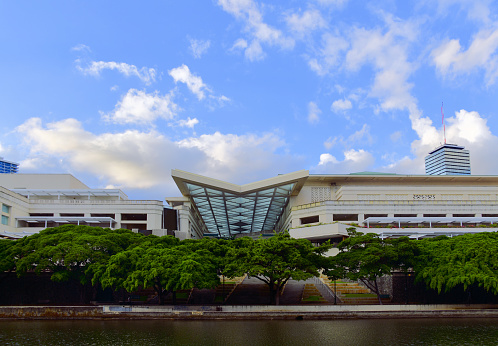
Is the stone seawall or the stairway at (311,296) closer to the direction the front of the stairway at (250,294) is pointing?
the stone seawall

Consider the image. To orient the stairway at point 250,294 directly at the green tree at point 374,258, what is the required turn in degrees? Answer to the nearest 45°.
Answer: approximately 45° to its left

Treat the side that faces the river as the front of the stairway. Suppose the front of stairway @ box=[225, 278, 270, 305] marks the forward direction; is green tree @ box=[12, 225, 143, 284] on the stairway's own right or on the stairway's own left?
on the stairway's own right

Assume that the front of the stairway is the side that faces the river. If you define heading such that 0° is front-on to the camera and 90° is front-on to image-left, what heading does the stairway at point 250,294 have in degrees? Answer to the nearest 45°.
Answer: approximately 0°

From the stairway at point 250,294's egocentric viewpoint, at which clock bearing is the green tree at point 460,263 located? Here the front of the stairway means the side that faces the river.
The green tree is roughly at 10 o'clock from the stairway.

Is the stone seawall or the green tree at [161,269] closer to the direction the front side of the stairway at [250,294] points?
the stone seawall

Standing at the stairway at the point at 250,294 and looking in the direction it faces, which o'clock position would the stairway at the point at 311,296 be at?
the stairway at the point at 311,296 is roughly at 9 o'clock from the stairway at the point at 250,294.

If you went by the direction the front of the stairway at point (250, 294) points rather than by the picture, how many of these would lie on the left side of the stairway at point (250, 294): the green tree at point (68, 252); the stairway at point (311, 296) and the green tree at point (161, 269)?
1

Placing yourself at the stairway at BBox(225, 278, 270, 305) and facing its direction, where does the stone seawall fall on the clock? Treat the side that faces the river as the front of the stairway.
The stone seawall is roughly at 12 o'clock from the stairway.
